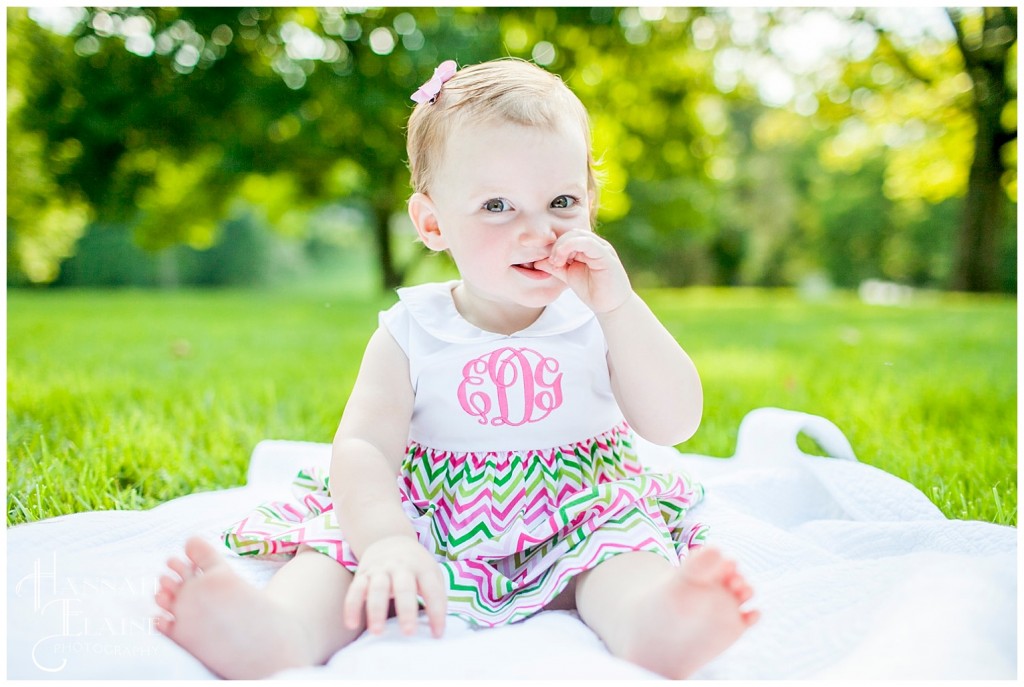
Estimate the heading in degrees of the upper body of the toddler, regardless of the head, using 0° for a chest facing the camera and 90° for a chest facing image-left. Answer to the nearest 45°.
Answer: approximately 0°

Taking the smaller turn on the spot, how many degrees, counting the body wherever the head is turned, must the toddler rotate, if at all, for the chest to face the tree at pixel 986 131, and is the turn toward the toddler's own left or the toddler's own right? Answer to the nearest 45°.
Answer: approximately 135° to the toddler's own left
